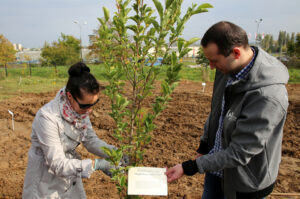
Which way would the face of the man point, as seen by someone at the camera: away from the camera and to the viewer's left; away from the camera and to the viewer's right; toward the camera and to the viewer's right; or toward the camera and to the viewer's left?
toward the camera and to the viewer's left

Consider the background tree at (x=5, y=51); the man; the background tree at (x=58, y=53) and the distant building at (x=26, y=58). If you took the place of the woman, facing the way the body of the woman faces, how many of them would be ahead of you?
1

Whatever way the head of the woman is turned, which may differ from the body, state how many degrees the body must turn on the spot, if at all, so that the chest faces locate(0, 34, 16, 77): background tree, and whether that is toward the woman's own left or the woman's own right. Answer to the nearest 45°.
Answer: approximately 135° to the woman's own left

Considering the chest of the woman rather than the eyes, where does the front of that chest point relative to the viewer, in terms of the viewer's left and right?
facing the viewer and to the right of the viewer

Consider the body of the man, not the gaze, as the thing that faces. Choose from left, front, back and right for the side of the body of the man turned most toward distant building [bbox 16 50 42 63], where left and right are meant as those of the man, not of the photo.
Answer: right

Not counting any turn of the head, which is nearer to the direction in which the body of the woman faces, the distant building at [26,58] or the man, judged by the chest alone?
the man

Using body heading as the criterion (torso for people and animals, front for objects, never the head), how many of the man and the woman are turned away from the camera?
0

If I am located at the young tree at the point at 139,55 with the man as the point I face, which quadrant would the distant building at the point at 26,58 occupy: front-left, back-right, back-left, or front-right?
back-left

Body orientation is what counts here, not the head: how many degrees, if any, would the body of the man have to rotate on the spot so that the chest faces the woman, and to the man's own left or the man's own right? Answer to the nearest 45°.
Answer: approximately 45° to the man's own right

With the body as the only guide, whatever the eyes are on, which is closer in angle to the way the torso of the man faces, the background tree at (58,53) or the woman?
the woman

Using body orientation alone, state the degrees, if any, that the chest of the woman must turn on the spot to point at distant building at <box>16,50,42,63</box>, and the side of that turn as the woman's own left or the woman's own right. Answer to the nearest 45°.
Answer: approximately 135° to the woman's own left

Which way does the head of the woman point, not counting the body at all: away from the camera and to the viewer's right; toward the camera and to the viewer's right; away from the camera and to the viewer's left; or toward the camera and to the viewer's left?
toward the camera and to the viewer's right

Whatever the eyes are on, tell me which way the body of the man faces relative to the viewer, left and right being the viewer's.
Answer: facing the viewer and to the left of the viewer

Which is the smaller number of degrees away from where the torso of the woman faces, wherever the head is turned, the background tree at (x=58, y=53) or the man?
the man

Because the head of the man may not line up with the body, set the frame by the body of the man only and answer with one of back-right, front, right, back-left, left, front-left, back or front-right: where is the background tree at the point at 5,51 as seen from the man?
right
